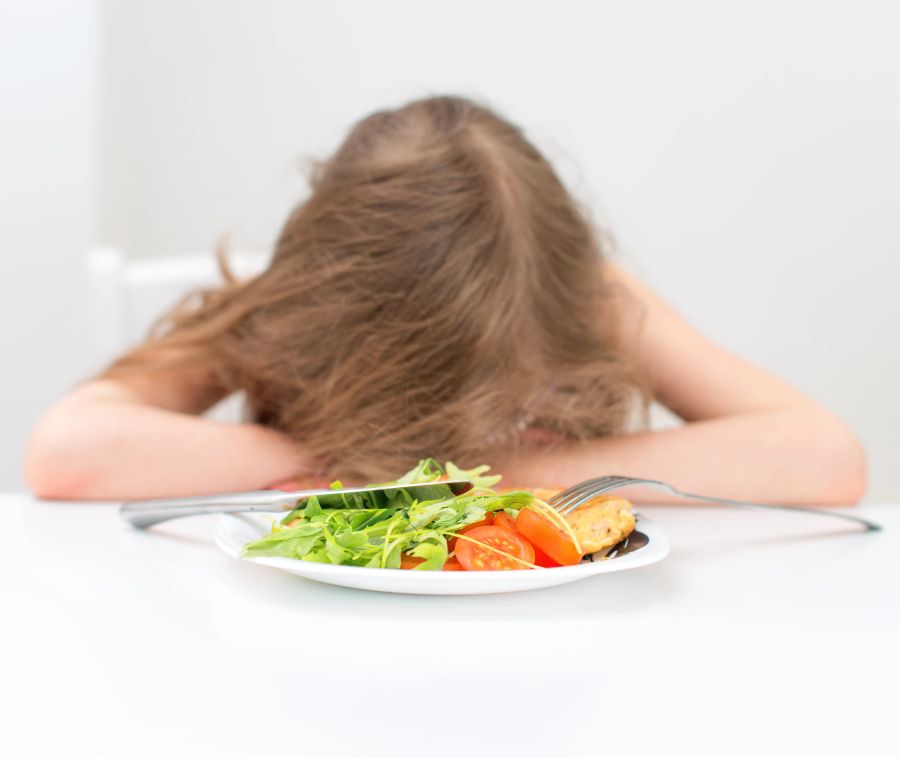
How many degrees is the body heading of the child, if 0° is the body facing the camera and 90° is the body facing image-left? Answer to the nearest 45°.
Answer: approximately 0°

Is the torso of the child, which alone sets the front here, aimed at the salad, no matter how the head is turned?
yes

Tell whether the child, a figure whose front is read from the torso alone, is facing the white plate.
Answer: yes
